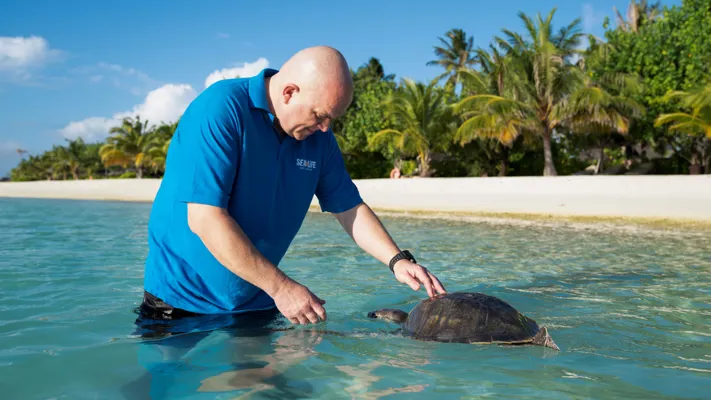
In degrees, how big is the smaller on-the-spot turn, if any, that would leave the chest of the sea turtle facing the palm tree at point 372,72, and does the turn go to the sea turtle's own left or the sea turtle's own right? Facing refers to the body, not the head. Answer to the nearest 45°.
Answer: approximately 90° to the sea turtle's own right

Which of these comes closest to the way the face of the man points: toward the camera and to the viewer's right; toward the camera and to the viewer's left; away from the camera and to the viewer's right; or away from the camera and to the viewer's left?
toward the camera and to the viewer's right

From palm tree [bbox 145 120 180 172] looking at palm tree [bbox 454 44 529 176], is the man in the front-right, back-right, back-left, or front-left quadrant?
front-right

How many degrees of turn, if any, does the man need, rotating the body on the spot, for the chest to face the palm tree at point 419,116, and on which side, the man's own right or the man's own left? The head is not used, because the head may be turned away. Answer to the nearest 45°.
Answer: approximately 135° to the man's own left

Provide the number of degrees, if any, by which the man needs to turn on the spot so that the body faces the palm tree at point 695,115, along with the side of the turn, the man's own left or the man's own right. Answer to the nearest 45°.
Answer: approximately 90° to the man's own left

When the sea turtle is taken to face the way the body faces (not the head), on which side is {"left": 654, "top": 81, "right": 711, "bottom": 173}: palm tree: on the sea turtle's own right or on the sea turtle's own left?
on the sea turtle's own right

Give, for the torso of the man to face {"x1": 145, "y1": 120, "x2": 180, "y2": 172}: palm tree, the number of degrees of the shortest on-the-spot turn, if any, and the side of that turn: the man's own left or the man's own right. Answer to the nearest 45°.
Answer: approximately 135° to the man's own left

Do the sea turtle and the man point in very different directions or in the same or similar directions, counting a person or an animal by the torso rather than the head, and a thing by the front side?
very different directions

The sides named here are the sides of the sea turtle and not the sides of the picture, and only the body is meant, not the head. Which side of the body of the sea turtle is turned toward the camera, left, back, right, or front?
left

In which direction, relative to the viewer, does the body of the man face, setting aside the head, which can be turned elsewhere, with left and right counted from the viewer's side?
facing the viewer and to the right of the viewer

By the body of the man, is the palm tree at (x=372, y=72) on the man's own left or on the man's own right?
on the man's own left

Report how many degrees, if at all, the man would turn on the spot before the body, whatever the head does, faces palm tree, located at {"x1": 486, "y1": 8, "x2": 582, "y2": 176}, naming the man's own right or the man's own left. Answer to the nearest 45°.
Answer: approximately 90° to the man's own left

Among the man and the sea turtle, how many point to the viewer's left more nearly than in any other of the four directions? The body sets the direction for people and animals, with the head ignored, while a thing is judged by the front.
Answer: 1

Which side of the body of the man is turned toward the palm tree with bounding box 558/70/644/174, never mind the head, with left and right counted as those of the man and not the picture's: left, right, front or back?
left
